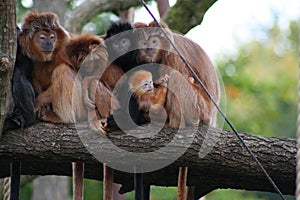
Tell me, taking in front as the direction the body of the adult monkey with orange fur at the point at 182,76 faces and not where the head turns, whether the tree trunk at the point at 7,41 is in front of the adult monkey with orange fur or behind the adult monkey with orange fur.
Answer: in front

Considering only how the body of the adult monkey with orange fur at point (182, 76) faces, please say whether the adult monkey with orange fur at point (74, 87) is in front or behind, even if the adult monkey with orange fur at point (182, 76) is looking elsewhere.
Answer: in front

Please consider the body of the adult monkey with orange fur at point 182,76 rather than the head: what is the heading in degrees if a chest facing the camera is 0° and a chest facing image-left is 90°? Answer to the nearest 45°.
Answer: approximately 45°

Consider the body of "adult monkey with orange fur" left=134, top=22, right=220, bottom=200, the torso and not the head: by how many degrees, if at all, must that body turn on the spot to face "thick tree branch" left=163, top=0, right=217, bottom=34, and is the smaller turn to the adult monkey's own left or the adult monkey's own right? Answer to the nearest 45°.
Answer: approximately 135° to the adult monkey's own right

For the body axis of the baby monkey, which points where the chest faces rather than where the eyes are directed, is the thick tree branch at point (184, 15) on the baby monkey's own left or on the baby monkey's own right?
on the baby monkey's own left

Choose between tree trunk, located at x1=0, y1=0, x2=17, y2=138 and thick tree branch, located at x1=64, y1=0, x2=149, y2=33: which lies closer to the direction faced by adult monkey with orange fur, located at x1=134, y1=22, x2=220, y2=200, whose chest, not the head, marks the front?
the tree trunk

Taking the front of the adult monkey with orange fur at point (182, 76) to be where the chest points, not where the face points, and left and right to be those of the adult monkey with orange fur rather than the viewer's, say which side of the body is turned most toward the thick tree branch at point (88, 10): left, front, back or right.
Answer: right
